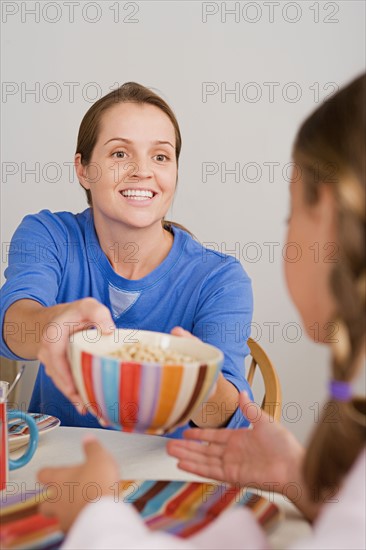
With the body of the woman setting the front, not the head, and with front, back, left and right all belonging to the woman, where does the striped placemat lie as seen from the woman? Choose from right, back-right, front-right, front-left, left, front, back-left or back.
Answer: front

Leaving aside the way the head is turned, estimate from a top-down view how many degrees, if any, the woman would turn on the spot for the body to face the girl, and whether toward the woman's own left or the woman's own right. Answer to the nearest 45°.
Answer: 0° — they already face them

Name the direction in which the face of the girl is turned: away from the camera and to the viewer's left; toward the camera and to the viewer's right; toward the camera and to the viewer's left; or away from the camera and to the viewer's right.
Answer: away from the camera and to the viewer's left

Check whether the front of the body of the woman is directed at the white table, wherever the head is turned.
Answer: yes

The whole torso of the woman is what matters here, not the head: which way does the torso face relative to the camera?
toward the camera
